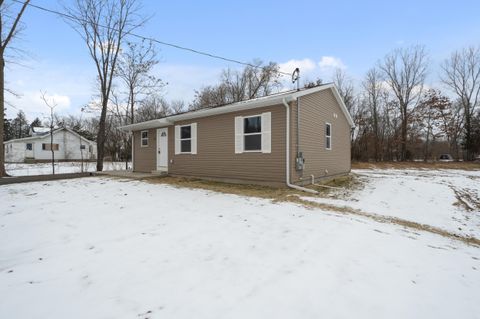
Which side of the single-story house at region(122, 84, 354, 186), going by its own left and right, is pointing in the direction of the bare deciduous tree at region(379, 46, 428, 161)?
back

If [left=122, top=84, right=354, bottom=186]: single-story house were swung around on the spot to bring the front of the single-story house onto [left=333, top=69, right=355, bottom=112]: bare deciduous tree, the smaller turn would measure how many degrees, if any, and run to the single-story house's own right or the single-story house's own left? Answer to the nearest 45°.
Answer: approximately 180°

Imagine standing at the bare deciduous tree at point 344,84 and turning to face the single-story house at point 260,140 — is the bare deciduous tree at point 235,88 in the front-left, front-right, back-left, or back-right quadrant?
front-right

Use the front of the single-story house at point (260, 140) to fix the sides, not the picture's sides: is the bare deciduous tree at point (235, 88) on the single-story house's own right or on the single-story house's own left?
on the single-story house's own right

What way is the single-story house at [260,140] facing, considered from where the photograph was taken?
facing the viewer and to the left of the viewer

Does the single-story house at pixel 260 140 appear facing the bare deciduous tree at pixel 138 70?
no

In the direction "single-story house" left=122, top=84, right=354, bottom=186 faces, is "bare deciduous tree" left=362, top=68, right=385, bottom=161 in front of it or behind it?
behind

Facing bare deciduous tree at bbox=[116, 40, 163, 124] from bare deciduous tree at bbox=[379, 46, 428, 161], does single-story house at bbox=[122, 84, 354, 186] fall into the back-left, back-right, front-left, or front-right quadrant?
front-left

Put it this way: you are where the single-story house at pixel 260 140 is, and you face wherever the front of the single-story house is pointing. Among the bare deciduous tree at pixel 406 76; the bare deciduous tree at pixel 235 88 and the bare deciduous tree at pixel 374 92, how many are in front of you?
0

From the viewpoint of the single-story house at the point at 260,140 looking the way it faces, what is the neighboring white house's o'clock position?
The neighboring white house is roughly at 3 o'clock from the single-story house.

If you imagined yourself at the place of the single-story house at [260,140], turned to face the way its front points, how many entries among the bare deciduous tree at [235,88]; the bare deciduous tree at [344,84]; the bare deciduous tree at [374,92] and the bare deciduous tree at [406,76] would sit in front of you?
0
